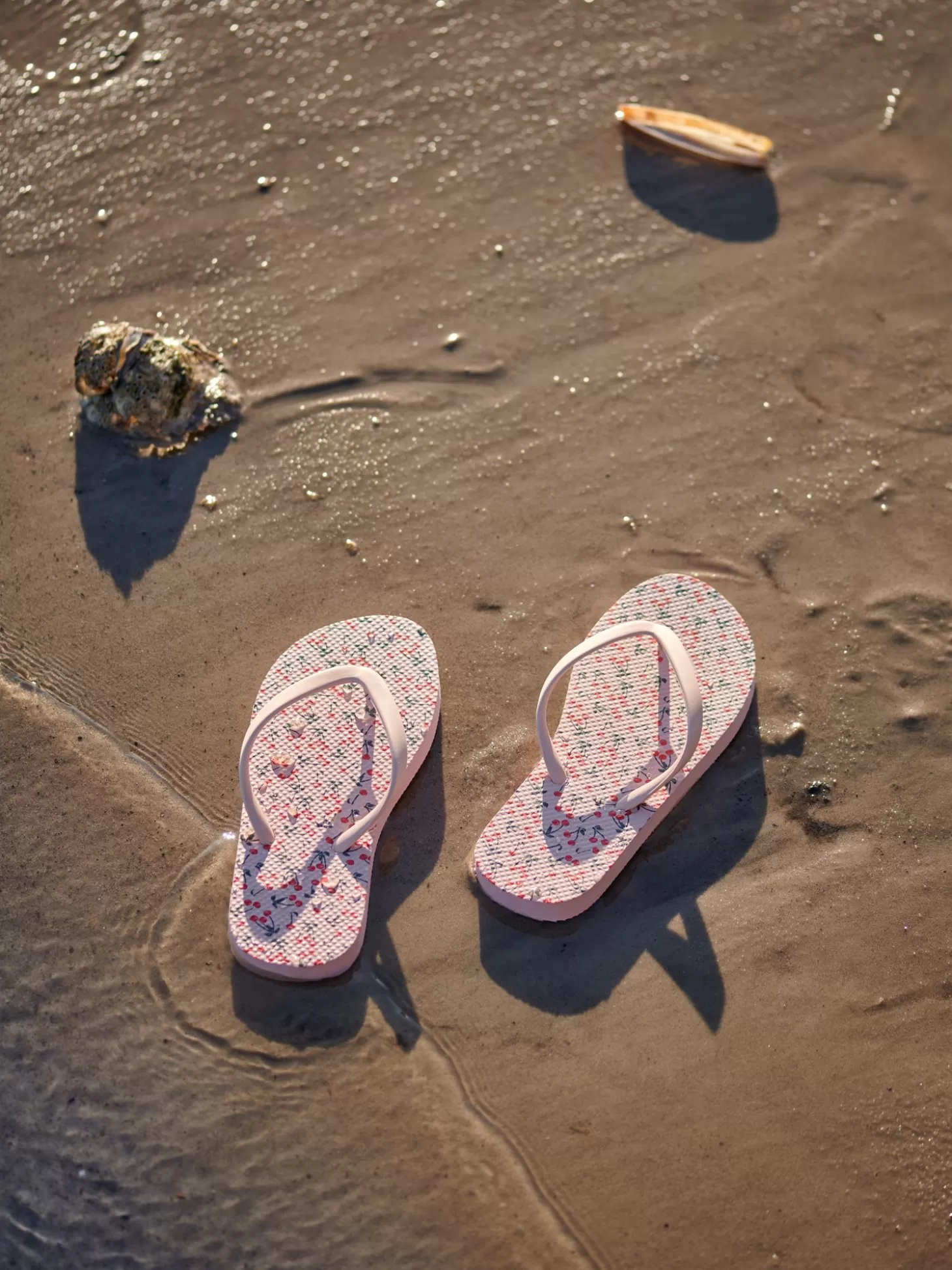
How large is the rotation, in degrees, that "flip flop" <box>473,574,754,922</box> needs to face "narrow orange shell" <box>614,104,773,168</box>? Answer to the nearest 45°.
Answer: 0° — it already faces it

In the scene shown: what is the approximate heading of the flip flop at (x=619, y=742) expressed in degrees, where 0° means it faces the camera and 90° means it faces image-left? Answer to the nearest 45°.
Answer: approximately 225°

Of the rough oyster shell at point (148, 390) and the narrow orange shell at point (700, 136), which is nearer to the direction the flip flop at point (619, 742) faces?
the narrow orange shell

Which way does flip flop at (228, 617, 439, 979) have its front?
away from the camera

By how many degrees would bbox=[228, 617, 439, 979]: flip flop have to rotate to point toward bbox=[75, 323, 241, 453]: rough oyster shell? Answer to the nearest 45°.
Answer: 0° — it already faces it

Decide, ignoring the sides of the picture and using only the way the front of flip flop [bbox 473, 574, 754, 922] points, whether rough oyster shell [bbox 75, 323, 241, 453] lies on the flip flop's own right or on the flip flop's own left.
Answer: on the flip flop's own left
